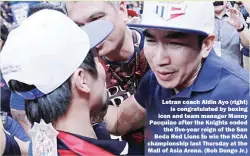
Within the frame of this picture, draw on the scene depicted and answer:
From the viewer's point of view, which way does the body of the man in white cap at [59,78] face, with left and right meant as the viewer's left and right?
facing away from the viewer and to the right of the viewer

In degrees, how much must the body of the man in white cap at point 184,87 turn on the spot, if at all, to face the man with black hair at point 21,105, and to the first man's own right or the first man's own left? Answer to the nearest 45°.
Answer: approximately 45° to the first man's own right

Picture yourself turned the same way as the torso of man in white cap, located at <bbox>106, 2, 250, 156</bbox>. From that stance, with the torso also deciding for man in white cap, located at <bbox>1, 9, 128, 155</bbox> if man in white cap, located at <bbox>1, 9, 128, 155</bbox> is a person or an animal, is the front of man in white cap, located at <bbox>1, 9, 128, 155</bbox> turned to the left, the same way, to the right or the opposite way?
the opposite way

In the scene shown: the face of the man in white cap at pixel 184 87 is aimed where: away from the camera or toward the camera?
toward the camera

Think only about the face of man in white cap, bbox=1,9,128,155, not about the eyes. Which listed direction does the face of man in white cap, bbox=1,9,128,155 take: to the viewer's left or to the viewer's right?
to the viewer's right

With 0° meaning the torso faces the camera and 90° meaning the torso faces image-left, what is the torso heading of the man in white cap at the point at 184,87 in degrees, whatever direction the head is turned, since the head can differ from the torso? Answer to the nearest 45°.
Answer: approximately 45°

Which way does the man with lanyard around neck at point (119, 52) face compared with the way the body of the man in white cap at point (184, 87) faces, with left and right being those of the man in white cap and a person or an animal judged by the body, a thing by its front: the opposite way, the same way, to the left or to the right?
the same way

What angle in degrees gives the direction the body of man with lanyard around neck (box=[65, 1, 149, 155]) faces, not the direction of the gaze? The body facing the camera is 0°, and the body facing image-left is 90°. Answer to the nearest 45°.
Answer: approximately 45°

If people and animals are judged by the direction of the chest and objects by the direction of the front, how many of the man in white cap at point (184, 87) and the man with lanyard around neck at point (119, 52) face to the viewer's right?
0

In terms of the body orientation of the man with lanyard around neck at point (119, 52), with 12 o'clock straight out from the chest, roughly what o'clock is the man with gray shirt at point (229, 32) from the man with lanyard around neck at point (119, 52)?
the man with gray shirt at point (229, 32) is roughly at 8 o'clock from the man with lanyard around neck at point (119, 52).
